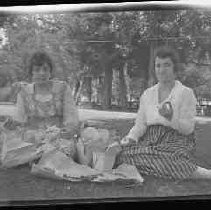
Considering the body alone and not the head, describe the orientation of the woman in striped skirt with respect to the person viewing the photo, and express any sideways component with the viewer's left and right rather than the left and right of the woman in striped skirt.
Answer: facing the viewer and to the left of the viewer

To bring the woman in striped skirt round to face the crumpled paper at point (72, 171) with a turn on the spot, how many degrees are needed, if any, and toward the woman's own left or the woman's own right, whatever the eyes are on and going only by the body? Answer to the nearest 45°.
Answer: approximately 45° to the woman's own right
